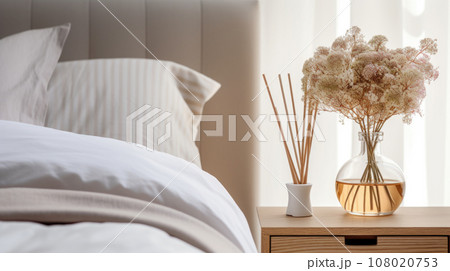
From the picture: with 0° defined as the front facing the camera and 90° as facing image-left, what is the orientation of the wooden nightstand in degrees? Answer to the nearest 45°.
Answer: approximately 0°

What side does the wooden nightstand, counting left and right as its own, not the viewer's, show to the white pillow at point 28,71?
right

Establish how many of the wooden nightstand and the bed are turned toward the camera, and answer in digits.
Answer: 2

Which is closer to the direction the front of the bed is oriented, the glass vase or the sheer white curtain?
the glass vase

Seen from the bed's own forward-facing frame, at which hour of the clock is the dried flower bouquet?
The dried flower bouquet is roughly at 8 o'clock from the bed.

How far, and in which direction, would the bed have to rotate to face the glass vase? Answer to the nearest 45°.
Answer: approximately 90° to its left

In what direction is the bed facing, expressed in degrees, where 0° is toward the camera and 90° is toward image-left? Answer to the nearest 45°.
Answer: approximately 0°
